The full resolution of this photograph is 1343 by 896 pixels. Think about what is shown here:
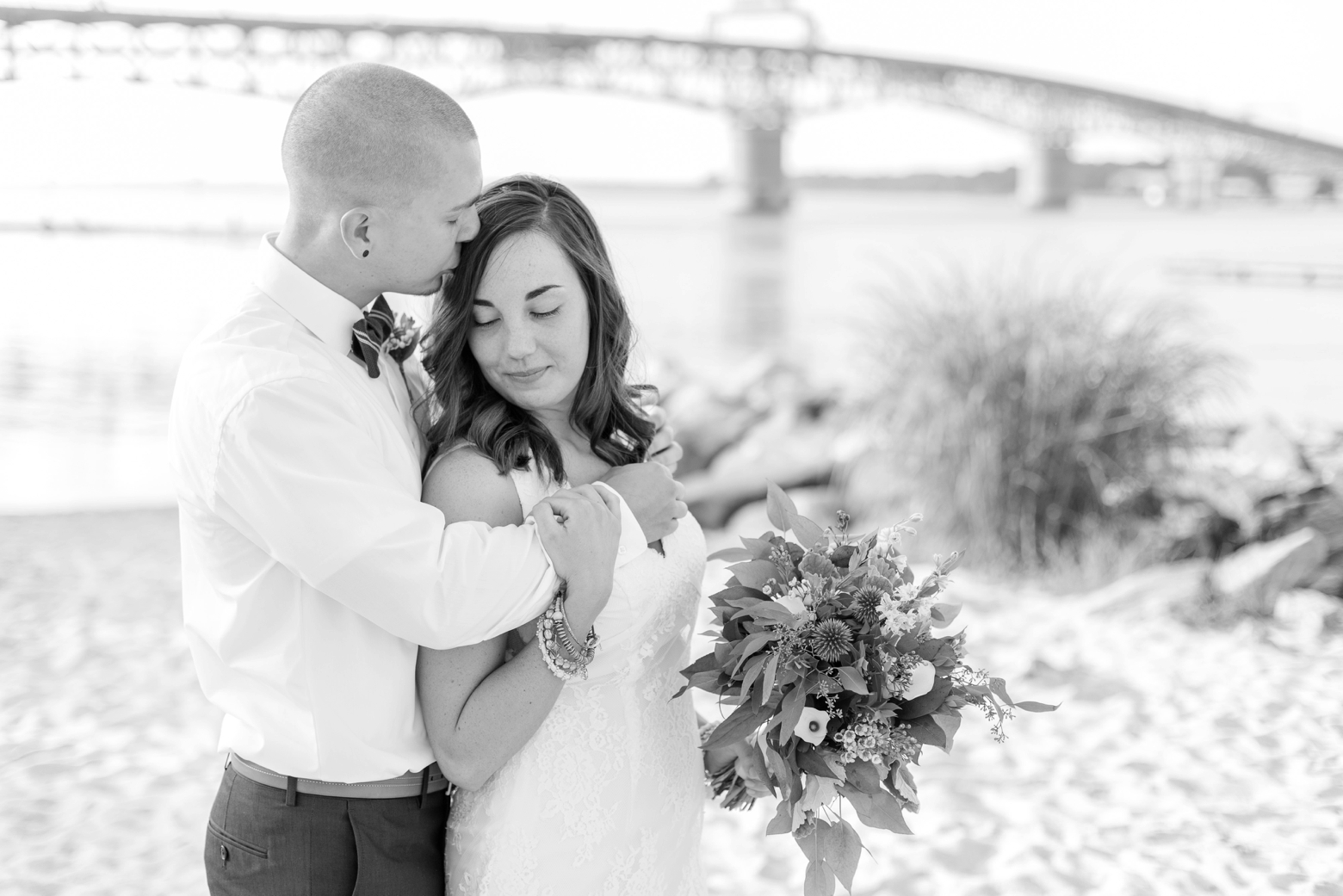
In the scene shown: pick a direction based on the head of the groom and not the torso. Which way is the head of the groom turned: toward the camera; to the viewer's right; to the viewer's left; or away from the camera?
to the viewer's right

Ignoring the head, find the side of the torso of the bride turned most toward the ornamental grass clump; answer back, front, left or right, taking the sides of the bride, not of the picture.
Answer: left

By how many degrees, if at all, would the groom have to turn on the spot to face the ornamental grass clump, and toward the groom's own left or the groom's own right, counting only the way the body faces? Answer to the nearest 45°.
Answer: approximately 45° to the groom's own left

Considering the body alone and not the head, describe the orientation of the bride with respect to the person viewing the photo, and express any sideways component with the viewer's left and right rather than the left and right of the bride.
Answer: facing the viewer and to the right of the viewer

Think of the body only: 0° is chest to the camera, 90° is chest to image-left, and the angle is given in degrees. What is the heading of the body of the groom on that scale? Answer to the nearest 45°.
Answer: approximately 270°

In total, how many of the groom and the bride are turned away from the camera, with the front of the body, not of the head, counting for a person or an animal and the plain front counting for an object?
0
